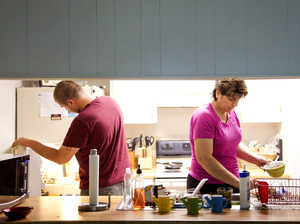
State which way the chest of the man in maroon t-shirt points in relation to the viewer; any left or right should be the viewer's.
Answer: facing away from the viewer and to the left of the viewer

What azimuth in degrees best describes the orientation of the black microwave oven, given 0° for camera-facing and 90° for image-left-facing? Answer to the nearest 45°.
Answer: approximately 315°

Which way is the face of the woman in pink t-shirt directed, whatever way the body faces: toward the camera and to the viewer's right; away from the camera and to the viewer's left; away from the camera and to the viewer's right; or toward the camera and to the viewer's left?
toward the camera and to the viewer's right

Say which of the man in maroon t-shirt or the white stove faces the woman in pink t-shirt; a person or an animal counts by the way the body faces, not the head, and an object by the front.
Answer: the white stove

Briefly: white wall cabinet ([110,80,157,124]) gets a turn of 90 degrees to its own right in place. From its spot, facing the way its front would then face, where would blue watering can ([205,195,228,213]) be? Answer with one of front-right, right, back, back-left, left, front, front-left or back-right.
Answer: left

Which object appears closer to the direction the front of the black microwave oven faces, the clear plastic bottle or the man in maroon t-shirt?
the clear plastic bottle

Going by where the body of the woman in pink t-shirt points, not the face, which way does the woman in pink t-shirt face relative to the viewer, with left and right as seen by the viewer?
facing the viewer and to the right of the viewer

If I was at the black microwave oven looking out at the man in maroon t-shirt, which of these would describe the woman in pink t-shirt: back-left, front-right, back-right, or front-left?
front-right

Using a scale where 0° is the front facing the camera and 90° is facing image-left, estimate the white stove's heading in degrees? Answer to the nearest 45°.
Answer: approximately 0°

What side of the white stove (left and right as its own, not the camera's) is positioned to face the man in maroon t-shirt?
front

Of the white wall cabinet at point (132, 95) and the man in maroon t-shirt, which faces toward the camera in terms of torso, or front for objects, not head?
the white wall cabinet

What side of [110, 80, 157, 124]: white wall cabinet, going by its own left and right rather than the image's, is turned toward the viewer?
front

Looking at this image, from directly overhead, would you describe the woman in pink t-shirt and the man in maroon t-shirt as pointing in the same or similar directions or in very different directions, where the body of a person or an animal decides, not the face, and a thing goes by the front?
very different directions

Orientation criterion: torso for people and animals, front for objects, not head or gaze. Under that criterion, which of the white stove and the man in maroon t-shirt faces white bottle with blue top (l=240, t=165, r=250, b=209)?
the white stove

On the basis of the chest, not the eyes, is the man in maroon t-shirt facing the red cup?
no

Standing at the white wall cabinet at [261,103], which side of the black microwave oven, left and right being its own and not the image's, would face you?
left

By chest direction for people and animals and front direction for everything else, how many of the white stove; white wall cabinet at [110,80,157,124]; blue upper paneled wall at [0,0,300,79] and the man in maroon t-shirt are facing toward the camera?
3

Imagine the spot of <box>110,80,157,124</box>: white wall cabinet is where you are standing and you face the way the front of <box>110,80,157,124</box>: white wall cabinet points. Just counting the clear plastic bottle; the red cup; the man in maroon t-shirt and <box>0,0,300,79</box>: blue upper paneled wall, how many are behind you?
0
